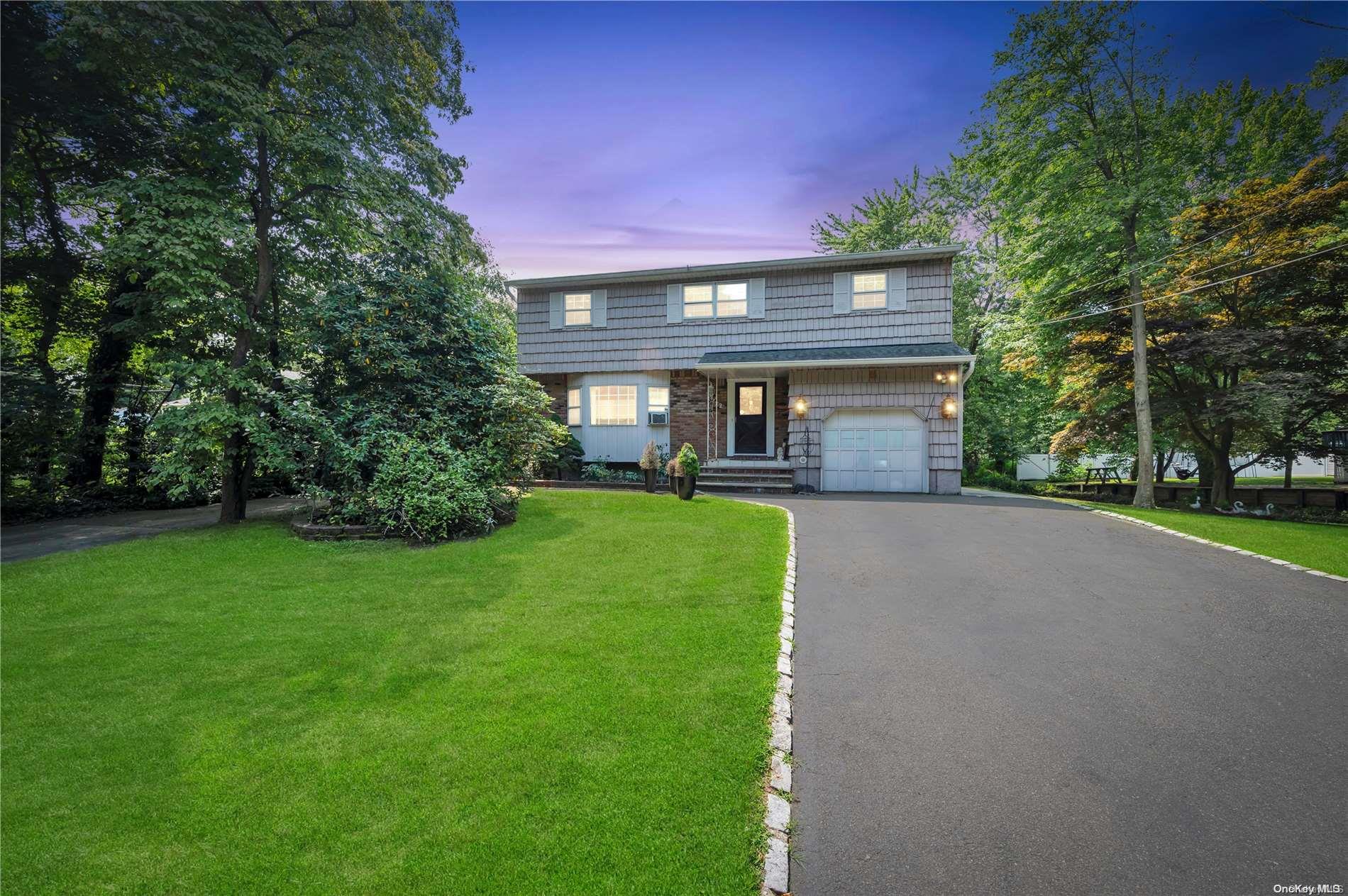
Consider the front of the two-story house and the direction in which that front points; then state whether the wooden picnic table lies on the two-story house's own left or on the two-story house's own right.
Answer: on the two-story house's own left

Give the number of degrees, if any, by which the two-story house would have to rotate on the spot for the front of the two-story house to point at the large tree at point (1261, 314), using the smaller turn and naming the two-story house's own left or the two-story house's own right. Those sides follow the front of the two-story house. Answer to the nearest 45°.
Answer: approximately 90° to the two-story house's own left

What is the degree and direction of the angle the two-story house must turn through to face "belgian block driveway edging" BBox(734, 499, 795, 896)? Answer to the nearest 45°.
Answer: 0° — it already faces it

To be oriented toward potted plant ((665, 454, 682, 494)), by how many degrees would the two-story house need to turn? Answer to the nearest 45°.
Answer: approximately 45° to its right

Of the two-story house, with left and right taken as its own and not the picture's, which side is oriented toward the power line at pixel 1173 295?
left

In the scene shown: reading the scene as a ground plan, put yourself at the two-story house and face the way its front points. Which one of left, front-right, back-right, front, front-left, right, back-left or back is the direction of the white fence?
back-left

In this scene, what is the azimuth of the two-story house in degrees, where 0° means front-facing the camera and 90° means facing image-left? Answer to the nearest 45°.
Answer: approximately 0°

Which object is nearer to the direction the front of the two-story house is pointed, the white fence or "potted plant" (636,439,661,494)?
the potted plant
